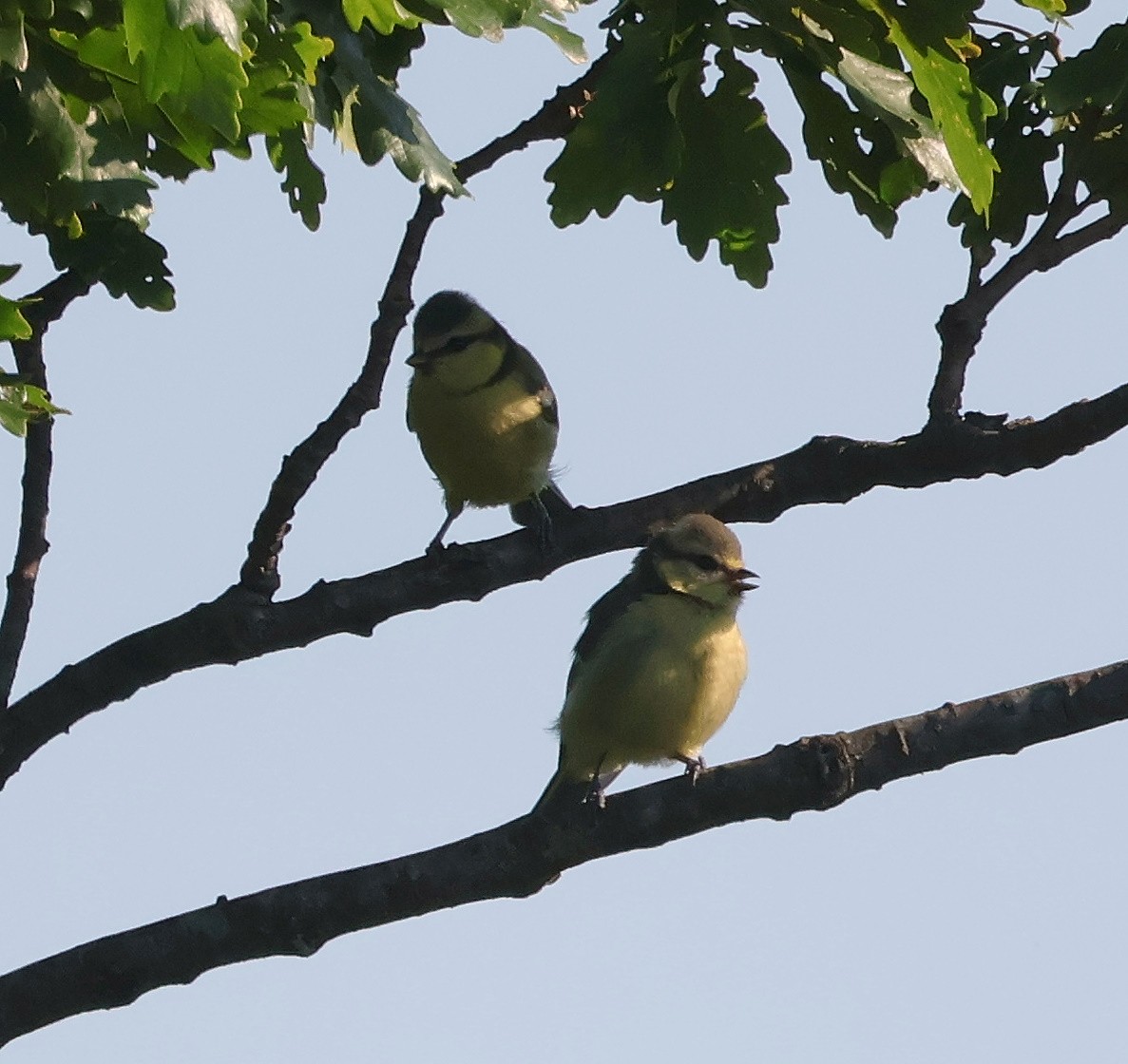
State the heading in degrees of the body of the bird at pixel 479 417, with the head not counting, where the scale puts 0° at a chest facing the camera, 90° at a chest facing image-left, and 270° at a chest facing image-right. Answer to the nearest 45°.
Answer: approximately 45°

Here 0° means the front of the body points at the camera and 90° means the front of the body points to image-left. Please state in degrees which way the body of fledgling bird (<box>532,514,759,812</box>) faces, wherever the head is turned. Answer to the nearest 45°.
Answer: approximately 315°
